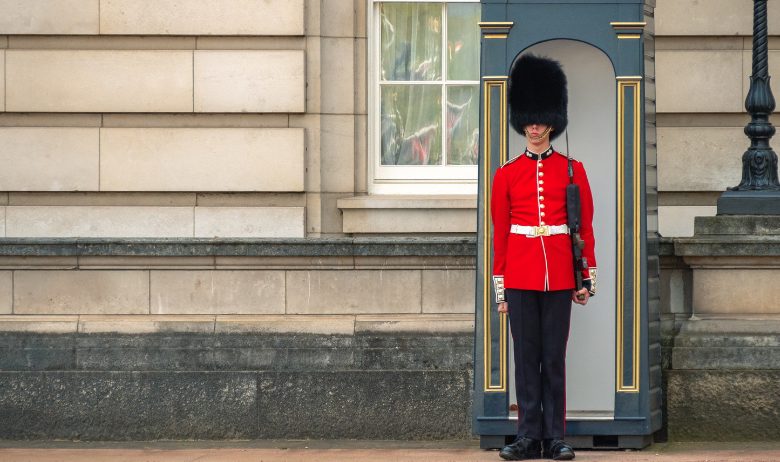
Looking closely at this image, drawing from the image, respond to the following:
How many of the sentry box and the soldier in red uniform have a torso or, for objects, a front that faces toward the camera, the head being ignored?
2

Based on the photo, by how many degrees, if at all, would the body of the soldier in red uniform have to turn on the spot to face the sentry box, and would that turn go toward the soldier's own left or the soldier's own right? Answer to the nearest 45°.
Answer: approximately 135° to the soldier's own left

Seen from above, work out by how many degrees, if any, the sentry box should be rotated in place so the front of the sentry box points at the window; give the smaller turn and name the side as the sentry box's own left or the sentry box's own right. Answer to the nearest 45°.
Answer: approximately 135° to the sentry box's own right

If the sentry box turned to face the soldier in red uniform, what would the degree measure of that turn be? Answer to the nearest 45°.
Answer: approximately 45° to its right
